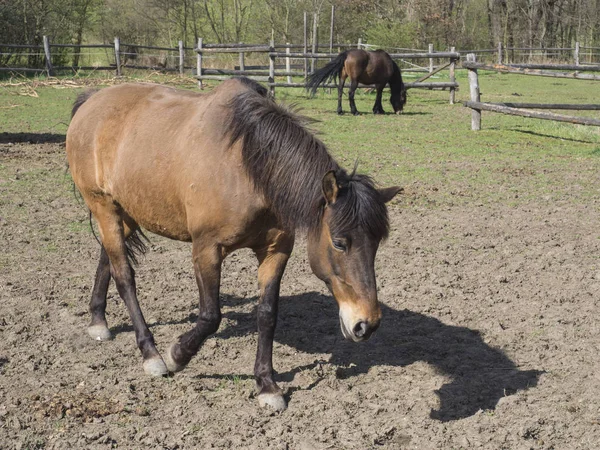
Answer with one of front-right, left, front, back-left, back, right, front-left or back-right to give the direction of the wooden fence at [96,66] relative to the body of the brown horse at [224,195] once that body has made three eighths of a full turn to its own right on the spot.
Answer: right

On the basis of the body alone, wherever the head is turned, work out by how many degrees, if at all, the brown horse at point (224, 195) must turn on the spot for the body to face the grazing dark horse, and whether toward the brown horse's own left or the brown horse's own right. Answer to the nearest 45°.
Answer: approximately 135° to the brown horse's own left

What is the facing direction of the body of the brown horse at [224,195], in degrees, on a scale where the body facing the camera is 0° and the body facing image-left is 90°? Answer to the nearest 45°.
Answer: approximately 315°
